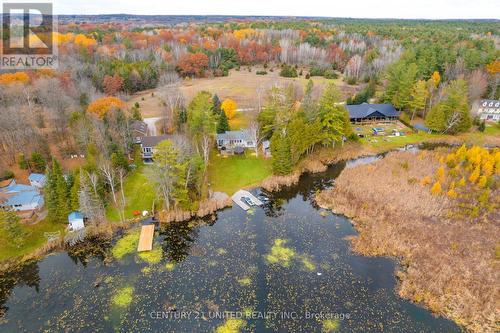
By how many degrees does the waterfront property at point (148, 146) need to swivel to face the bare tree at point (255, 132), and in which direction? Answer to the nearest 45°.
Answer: approximately 90° to its left

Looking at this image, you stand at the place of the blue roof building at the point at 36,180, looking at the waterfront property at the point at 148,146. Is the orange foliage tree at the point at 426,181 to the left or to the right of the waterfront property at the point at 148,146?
right

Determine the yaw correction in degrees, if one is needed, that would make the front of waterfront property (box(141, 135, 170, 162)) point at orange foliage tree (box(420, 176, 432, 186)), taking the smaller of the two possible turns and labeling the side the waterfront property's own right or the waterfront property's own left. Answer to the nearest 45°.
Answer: approximately 45° to the waterfront property's own left

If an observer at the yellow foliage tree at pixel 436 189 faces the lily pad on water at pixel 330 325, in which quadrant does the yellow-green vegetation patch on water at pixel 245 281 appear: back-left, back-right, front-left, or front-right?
front-right

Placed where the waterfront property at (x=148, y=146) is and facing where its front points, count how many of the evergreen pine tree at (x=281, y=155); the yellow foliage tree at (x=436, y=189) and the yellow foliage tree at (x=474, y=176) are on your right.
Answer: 0

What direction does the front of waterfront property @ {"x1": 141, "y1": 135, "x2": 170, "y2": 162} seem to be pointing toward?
toward the camera

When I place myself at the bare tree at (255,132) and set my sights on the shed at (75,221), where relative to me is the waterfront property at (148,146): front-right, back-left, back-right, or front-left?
front-right

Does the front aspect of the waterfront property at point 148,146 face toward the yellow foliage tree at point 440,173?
no

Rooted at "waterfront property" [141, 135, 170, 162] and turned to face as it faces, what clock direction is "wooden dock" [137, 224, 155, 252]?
The wooden dock is roughly at 12 o'clock from the waterfront property.

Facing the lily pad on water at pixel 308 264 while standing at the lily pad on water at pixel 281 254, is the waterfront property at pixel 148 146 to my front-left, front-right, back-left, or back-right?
back-left

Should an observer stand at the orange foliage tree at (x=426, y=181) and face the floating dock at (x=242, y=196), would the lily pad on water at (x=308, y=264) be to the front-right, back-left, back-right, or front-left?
front-left

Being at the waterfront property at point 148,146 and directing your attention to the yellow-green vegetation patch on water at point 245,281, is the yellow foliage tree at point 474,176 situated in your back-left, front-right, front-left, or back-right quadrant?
front-left

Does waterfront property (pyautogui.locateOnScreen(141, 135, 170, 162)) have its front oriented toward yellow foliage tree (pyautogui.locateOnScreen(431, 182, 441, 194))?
no

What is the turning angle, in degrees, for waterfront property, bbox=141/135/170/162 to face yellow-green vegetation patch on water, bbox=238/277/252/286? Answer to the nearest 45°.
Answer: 0° — it already faces it

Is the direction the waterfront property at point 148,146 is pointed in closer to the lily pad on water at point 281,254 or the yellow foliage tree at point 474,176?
the lily pad on water

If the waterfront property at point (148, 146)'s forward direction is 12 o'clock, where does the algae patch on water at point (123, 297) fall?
The algae patch on water is roughly at 12 o'clock from the waterfront property.

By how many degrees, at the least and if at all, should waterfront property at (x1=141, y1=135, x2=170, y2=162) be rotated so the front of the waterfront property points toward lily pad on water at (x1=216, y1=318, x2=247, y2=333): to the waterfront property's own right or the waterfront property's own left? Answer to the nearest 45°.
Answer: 0° — it already faces it

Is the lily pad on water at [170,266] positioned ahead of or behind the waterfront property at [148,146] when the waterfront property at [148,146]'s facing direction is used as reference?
ahead
